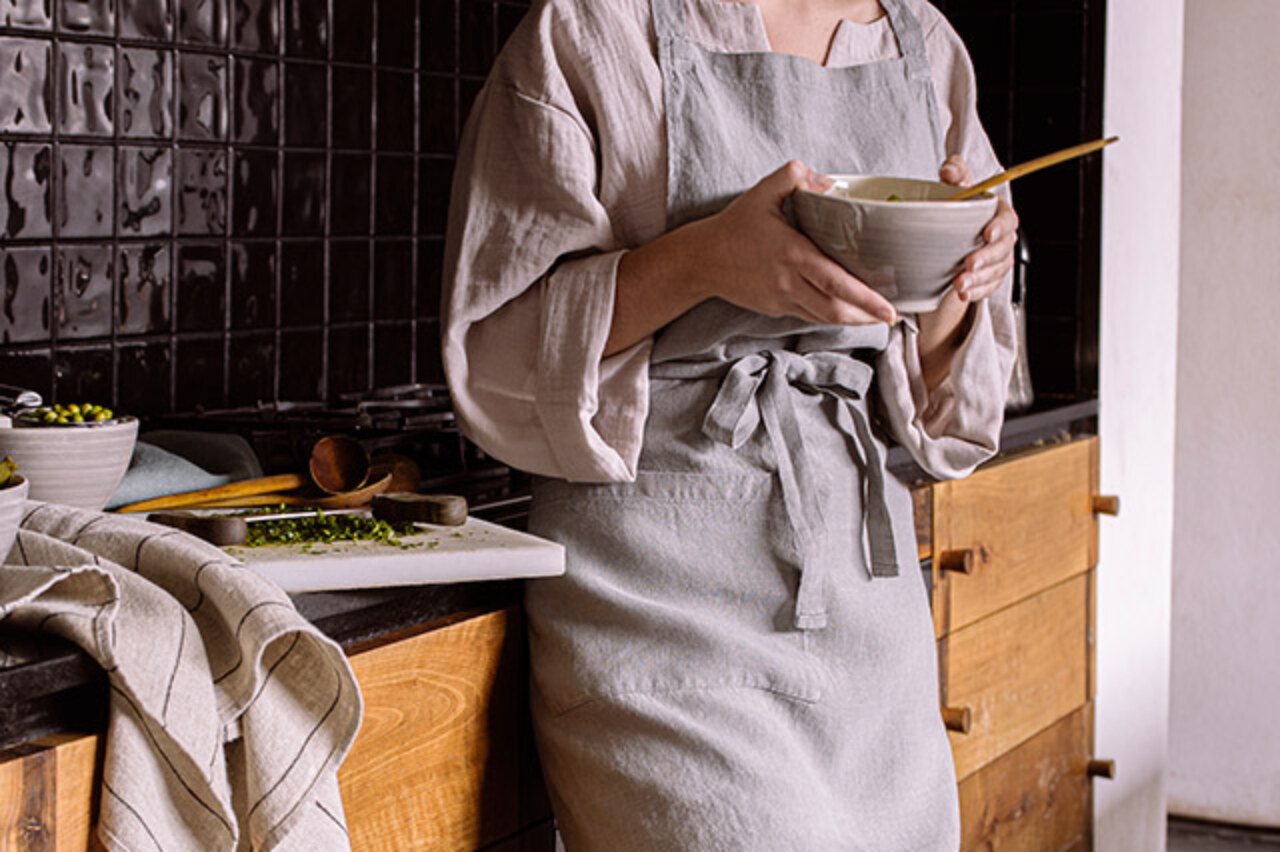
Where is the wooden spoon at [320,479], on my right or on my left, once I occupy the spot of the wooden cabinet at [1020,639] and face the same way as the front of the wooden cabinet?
on my right

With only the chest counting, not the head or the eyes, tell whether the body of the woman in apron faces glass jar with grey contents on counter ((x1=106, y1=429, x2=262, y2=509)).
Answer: no

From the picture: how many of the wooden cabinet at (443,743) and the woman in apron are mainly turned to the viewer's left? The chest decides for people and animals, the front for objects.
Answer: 0

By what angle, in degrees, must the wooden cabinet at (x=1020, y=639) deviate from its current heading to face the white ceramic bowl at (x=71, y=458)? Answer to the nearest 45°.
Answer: approximately 90° to its right

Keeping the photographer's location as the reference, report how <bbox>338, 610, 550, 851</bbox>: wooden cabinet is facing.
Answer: facing the viewer and to the right of the viewer

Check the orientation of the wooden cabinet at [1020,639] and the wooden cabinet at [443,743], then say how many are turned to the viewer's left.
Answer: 0

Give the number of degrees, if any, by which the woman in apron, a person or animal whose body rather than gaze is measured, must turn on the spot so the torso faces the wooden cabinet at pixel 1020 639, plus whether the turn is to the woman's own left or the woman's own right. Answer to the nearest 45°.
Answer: approximately 90° to the woman's own left

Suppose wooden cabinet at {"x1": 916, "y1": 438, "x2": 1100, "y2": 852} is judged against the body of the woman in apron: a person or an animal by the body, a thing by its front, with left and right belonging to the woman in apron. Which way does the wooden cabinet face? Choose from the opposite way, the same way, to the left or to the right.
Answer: the same way

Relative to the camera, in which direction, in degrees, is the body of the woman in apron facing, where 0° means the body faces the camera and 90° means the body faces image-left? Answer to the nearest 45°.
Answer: approximately 315°

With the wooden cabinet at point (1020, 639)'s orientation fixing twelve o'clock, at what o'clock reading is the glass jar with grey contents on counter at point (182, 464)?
The glass jar with grey contents on counter is roughly at 3 o'clock from the wooden cabinet.

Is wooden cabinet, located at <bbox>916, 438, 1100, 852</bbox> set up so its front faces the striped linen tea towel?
no

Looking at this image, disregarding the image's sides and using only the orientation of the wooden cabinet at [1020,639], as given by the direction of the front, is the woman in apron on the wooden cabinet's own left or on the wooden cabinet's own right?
on the wooden cabinet's own right

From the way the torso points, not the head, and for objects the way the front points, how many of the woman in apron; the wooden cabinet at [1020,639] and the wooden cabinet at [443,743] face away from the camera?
0

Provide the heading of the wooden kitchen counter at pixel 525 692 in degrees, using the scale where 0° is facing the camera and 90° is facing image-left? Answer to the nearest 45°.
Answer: approximately 315°
